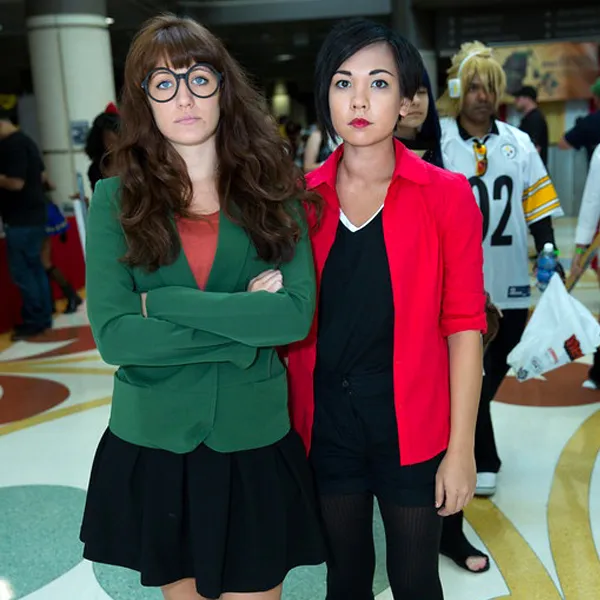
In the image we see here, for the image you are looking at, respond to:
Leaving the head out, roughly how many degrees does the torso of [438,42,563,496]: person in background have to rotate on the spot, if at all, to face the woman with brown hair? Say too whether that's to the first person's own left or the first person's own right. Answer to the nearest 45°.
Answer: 0° — they already face them

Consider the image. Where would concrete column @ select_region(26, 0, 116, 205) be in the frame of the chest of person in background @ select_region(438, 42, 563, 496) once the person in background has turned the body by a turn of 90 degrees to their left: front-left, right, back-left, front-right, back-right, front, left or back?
back-left

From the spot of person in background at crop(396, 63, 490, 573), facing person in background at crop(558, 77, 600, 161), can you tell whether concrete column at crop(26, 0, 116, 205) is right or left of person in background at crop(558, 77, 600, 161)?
left

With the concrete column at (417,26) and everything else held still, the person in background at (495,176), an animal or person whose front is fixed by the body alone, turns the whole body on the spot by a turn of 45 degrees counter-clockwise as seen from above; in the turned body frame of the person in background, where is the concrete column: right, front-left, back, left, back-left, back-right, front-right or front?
back-left

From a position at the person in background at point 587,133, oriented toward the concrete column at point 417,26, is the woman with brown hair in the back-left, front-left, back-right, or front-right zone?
back-left

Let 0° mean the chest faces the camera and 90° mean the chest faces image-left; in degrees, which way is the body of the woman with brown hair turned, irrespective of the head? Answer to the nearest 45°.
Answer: approximately 0°
